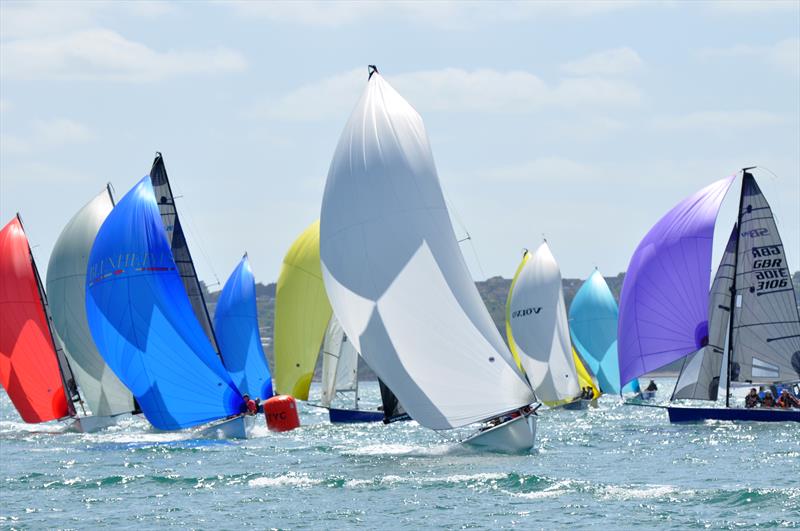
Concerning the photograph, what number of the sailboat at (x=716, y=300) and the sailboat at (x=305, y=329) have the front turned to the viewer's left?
2

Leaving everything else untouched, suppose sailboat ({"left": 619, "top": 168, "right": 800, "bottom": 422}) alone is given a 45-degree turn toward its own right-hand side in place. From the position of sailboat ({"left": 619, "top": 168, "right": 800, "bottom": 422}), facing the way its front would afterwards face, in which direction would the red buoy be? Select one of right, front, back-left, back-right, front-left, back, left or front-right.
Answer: front-left

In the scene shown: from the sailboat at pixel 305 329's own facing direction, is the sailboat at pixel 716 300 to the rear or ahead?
to the rear

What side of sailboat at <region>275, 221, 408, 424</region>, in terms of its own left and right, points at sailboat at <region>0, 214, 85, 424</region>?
front

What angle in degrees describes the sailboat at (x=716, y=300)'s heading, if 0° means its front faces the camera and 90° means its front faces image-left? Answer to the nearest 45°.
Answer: approximately 90°

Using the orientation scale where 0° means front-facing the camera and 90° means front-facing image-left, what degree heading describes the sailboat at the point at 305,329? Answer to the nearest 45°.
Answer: approximately 90°

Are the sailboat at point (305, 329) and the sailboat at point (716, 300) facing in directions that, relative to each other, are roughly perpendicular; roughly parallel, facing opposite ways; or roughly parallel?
roughly parallel
